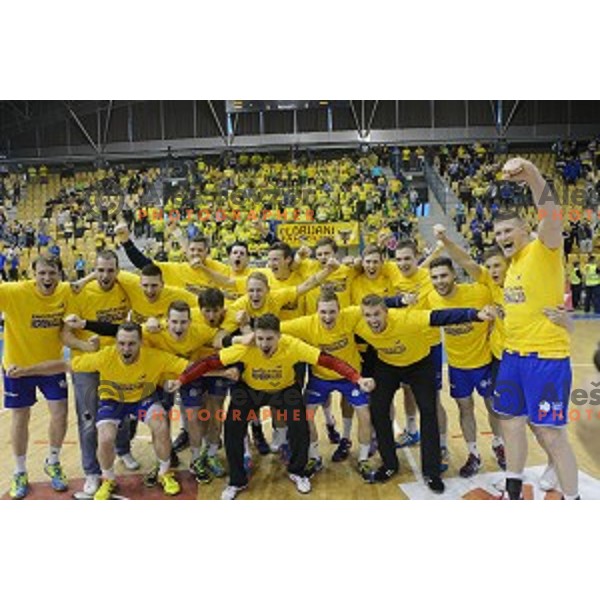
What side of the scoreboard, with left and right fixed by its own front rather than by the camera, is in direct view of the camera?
front
